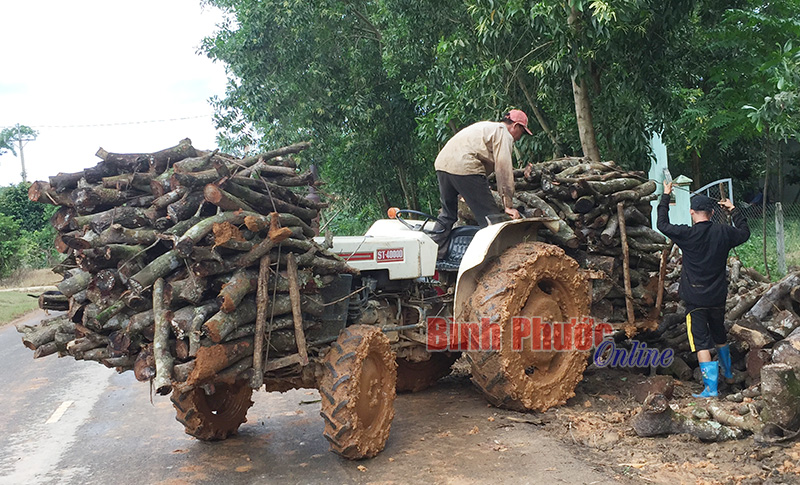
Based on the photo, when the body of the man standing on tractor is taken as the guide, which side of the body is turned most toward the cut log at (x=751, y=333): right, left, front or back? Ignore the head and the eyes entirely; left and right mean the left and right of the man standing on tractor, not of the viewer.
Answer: front

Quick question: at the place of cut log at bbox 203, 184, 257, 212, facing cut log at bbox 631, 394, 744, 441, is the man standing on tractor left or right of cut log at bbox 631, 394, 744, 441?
left

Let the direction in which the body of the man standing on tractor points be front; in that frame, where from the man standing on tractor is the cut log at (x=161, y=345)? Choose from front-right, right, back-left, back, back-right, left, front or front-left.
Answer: back-right

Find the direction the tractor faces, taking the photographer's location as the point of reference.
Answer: facing the viewer and to the left of the viewer

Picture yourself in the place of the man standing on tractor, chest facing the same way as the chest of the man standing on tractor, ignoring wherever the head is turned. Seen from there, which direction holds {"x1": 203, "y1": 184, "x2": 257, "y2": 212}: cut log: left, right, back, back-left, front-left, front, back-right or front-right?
back-right

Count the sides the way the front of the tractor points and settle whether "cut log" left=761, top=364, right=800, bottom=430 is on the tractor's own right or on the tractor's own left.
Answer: on the tractor's own left

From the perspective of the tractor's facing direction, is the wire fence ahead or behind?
behind

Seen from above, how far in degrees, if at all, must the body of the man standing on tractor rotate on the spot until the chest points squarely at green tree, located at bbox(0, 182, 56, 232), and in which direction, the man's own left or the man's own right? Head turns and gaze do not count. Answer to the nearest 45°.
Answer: approximately 135° to the man's own left

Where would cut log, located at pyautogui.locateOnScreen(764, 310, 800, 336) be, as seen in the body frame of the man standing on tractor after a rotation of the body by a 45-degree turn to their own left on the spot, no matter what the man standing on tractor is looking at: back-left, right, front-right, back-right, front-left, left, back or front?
front-right

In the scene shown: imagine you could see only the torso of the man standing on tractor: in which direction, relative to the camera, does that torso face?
to the viewer's right

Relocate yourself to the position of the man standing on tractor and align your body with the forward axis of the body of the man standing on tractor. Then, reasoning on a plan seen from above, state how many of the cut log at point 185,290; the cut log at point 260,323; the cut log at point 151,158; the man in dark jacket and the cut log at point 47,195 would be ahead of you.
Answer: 1

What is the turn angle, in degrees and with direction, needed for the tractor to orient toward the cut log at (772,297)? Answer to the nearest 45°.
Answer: approximately 135° to its left

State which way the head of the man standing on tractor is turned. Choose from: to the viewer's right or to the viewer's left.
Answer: to the viewer's right

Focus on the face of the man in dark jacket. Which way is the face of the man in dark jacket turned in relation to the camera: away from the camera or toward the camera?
away from the camera

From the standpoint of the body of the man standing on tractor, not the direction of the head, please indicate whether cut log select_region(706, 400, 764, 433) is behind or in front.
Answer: in front
